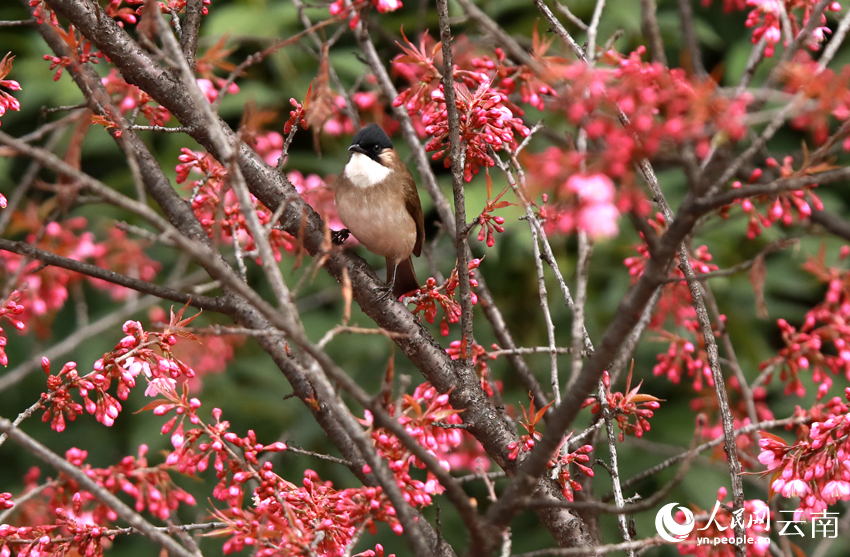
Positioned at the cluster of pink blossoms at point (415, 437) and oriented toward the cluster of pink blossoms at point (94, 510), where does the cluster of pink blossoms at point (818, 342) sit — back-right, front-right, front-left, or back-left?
back-right

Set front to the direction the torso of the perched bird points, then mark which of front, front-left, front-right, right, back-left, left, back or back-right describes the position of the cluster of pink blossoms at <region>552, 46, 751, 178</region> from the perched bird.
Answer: front-left

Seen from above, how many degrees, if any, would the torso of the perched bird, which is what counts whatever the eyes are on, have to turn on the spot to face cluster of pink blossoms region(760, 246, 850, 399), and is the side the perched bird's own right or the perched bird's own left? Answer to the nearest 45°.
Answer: approximately 90° to the perched bird's own left

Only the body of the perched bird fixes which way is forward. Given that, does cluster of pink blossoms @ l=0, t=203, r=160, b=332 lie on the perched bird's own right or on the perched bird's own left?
on the perched bird's own right

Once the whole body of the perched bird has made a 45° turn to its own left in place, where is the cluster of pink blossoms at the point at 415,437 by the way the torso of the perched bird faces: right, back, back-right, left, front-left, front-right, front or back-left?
front

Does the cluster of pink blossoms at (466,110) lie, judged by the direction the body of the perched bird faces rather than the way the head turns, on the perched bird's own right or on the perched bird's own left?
on the perched bird's own left

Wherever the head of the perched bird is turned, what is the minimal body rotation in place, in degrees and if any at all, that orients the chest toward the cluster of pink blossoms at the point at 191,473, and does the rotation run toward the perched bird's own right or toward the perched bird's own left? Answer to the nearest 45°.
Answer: approximately 45° to the perched bird's own right

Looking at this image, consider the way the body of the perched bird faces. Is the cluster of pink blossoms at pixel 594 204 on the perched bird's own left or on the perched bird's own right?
on the perched bird's own left

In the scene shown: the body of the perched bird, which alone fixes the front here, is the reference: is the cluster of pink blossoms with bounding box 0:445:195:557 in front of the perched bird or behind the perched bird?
in front

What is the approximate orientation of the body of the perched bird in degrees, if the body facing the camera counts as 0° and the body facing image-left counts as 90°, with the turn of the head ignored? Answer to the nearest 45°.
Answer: approximately 45°

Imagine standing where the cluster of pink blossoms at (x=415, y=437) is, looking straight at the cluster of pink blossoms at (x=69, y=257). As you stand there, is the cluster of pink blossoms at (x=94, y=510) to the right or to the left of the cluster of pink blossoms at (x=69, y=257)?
left

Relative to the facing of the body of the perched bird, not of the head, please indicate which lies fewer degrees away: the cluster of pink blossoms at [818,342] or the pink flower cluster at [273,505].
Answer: the pink flower cluster
